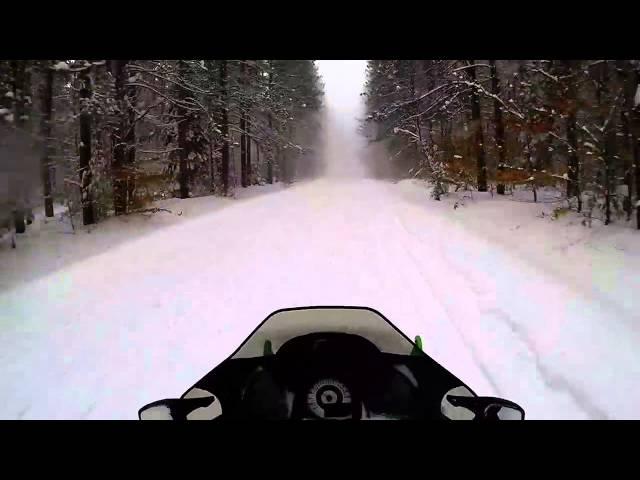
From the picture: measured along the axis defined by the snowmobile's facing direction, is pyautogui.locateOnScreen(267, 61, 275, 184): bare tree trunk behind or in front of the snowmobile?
in front

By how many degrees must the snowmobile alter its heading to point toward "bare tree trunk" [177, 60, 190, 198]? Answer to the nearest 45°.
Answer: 0° — it already faces it

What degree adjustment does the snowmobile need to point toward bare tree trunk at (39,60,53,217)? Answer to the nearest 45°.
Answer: approximately 45° to its left

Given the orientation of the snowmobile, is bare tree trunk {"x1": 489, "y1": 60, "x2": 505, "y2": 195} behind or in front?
in front

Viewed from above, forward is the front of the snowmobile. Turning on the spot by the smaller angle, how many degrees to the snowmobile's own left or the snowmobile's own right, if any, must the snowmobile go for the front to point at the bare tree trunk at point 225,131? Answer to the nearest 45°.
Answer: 0° — it already faces it

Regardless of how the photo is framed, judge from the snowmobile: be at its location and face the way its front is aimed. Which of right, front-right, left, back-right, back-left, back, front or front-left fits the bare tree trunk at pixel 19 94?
front-left

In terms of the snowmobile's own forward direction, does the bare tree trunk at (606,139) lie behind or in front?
in front

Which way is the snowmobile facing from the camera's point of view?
away from the camera
